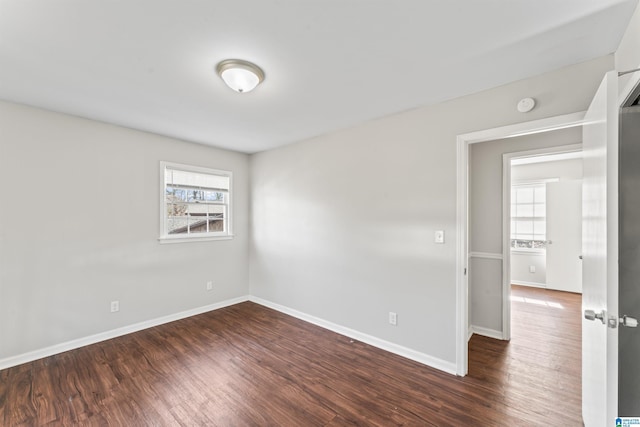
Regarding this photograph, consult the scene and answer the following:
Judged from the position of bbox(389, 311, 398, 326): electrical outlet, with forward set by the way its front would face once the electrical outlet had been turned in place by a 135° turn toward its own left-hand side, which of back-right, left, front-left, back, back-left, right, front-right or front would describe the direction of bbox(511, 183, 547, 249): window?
front-left

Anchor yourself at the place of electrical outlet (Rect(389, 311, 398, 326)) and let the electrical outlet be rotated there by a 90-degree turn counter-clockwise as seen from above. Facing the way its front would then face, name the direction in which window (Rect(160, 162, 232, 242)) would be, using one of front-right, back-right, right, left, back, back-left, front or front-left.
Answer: back-right

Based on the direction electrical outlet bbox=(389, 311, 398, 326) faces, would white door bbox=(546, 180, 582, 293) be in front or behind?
behind

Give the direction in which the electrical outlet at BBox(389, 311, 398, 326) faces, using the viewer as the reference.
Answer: facing the viewer and to the left of the viewer

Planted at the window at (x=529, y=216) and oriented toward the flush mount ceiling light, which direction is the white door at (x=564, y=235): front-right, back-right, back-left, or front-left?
front-left

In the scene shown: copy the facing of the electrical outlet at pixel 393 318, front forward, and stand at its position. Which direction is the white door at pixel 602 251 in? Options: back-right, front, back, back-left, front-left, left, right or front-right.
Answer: left
